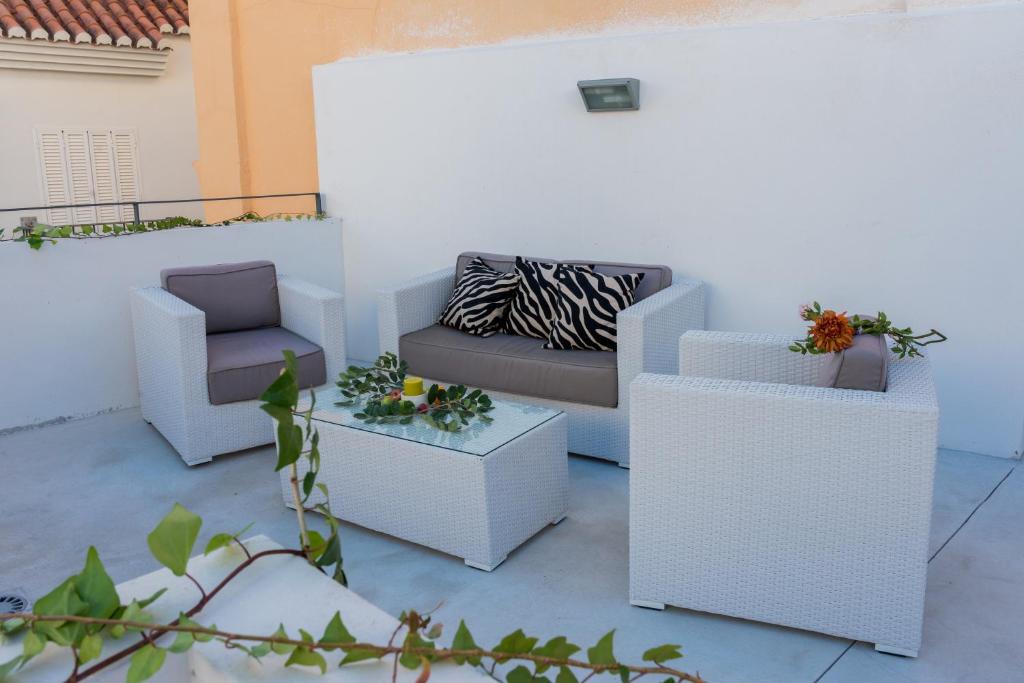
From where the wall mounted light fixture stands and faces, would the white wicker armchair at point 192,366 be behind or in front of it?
in front

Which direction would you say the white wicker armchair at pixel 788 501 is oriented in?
to the viewer's left

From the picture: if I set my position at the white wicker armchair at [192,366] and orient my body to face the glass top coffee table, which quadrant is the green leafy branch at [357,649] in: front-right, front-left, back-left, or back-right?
front-right

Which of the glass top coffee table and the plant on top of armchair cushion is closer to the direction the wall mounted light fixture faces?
the glass top coffee table

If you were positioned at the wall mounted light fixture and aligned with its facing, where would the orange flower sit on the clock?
The orange flower is roughly at 10 o'clock from the wall mounted light fixture.

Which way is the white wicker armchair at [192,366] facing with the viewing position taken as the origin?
facing the viewer and to the right of the viewer

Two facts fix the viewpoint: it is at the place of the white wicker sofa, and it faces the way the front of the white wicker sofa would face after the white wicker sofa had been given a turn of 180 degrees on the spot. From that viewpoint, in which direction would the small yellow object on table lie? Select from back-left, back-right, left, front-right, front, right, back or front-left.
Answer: back

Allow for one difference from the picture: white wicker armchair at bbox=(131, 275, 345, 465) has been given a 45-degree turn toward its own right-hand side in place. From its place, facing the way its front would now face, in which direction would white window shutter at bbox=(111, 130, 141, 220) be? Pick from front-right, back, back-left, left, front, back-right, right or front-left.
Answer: back

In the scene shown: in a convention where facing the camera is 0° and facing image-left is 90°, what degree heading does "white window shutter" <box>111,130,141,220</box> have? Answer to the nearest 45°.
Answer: approximately 0°

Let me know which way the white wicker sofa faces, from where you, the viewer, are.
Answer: facing the viewer and to the left of the viewer

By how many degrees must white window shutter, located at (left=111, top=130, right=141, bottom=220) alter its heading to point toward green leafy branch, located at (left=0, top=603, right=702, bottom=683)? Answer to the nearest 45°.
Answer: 0° — it already faces it

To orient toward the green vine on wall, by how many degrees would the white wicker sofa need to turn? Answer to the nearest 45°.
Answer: approximately 45° to its right

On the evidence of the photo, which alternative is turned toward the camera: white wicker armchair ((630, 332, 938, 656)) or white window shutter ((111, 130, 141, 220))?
the white window shutter
